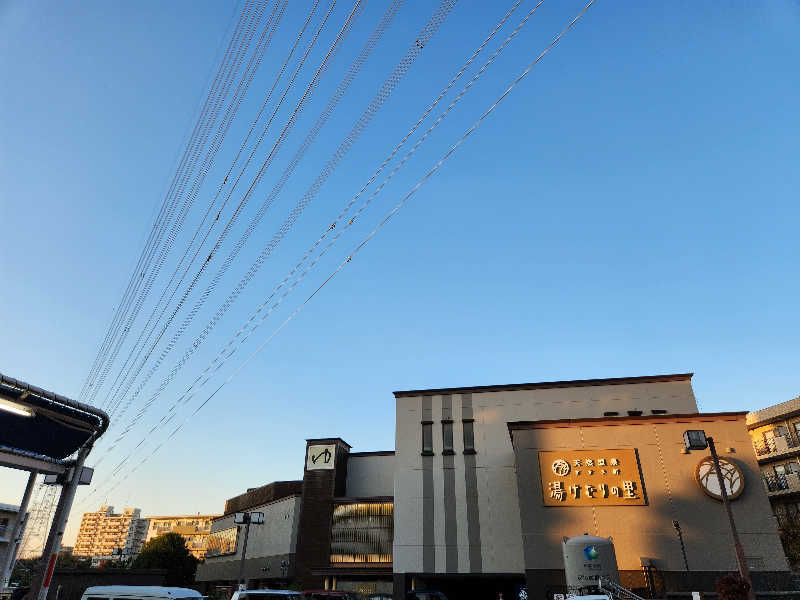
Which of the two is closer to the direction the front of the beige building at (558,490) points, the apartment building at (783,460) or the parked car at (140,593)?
the parked car

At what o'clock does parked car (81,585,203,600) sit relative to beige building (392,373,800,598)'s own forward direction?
The parked car is roughly at 1 o'clock from the beige building.

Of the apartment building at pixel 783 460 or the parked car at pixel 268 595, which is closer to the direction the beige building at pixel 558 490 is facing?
the parked car

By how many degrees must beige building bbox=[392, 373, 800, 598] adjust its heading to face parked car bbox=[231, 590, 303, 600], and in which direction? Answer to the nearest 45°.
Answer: approximately 45° to its right

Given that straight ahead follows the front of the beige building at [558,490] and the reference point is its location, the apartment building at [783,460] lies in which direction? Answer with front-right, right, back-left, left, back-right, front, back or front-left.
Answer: back-left

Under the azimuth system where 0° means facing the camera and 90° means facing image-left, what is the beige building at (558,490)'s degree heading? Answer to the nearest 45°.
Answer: approximately 0°
